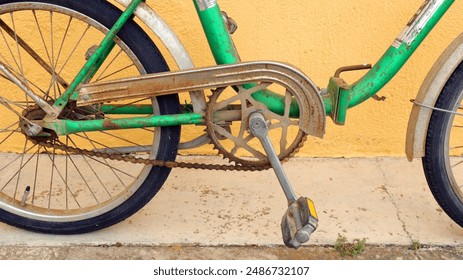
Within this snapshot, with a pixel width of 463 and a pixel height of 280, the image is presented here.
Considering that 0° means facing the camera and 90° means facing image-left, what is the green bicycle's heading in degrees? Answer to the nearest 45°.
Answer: approximately 270°
